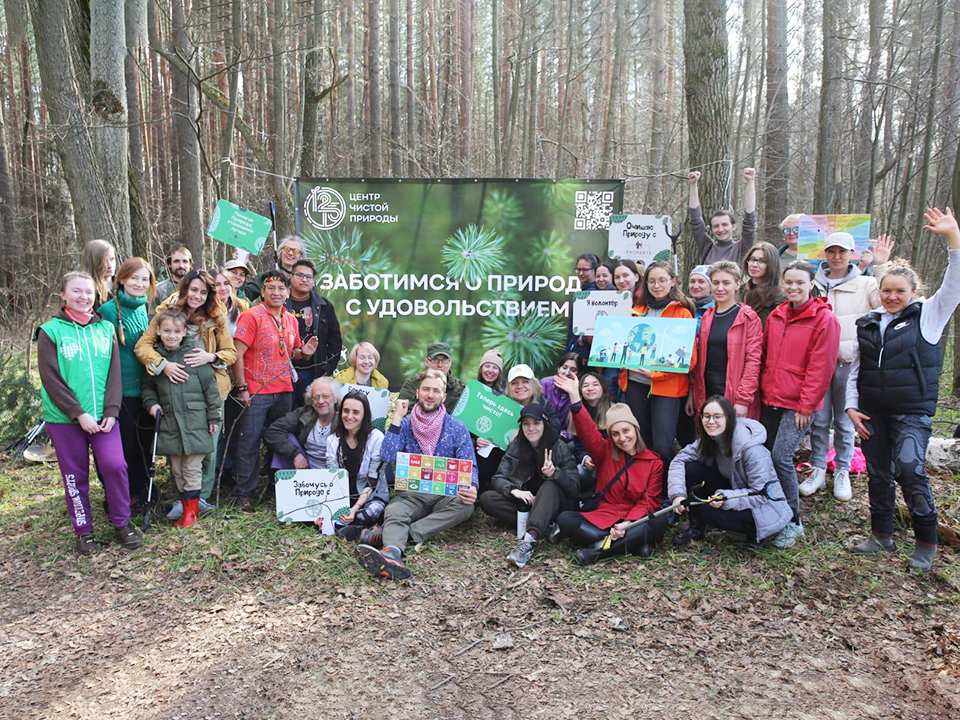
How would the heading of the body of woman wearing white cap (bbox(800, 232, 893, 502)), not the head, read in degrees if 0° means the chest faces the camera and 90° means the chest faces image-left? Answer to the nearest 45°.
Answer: approximately 0°

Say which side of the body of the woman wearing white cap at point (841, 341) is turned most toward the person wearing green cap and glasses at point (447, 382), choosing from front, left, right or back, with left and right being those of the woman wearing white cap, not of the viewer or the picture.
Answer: right

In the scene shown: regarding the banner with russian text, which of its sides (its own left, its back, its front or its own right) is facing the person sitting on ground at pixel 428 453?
front

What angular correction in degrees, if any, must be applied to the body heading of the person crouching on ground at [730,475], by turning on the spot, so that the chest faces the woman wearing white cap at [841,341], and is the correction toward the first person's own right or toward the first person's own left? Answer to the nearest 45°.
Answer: approximately 180°

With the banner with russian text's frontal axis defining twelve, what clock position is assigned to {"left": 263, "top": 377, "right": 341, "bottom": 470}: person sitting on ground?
The person sitting on ground is roughly at 1 o'clock from the banner with russian text.
